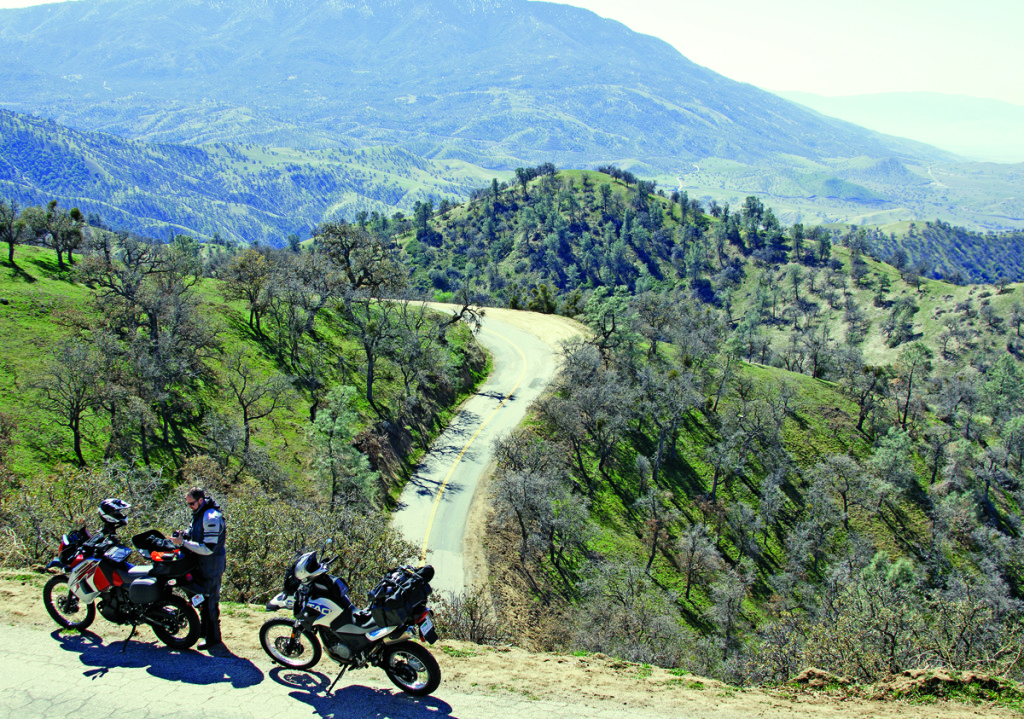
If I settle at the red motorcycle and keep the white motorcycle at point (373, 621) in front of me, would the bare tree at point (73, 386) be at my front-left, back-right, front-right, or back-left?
back-left

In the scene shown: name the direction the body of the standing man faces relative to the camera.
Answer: to the viewer's left

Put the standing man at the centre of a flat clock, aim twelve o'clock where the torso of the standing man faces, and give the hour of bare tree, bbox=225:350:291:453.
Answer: The bare tree is roughly at 3 o'clock from the standing man.

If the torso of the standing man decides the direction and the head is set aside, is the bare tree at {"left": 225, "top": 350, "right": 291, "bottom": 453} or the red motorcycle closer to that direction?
the red motorcycle

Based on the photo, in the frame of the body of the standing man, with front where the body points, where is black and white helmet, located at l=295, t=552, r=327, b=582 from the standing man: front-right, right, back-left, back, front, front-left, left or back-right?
back-left

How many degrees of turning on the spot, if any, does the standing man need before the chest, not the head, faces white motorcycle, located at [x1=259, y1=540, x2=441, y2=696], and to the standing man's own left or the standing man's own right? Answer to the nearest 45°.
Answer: approximately 135° to the standing man's own left

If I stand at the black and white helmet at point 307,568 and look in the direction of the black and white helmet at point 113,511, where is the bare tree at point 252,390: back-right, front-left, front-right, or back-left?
front-right

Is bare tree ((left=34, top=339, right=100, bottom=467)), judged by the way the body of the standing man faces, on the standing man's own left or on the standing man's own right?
on the standing man's own right
